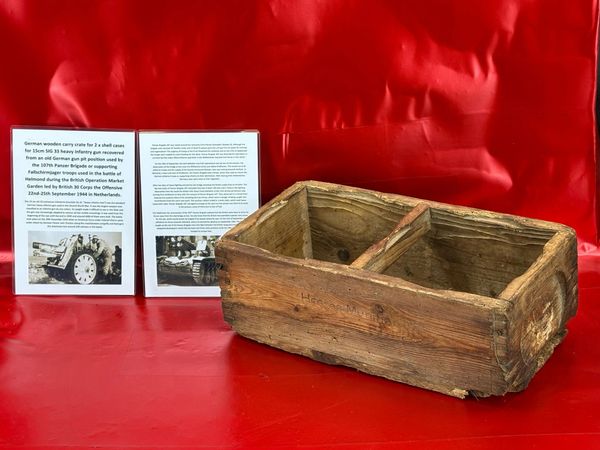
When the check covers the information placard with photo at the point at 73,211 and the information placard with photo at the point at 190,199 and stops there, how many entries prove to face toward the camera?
2

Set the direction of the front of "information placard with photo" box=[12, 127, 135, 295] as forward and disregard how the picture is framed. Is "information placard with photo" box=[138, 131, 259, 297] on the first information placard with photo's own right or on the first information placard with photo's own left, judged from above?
on the first information placard with photo's own left

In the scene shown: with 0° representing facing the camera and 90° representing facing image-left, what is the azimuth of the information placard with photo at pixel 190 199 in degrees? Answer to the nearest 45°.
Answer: approximately 0°

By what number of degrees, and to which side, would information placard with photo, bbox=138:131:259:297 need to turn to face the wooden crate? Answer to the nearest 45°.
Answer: approximately 45° to its left

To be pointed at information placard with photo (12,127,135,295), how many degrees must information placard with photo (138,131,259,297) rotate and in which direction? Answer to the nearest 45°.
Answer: approximately 90° to its right
